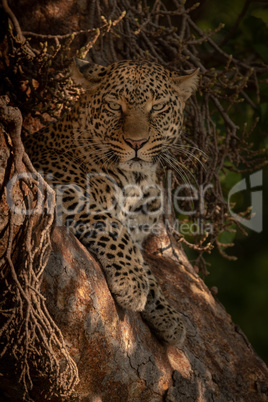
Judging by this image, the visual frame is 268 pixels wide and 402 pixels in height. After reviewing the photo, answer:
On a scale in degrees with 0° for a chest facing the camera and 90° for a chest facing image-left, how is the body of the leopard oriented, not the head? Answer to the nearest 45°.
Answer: approximately 315°
